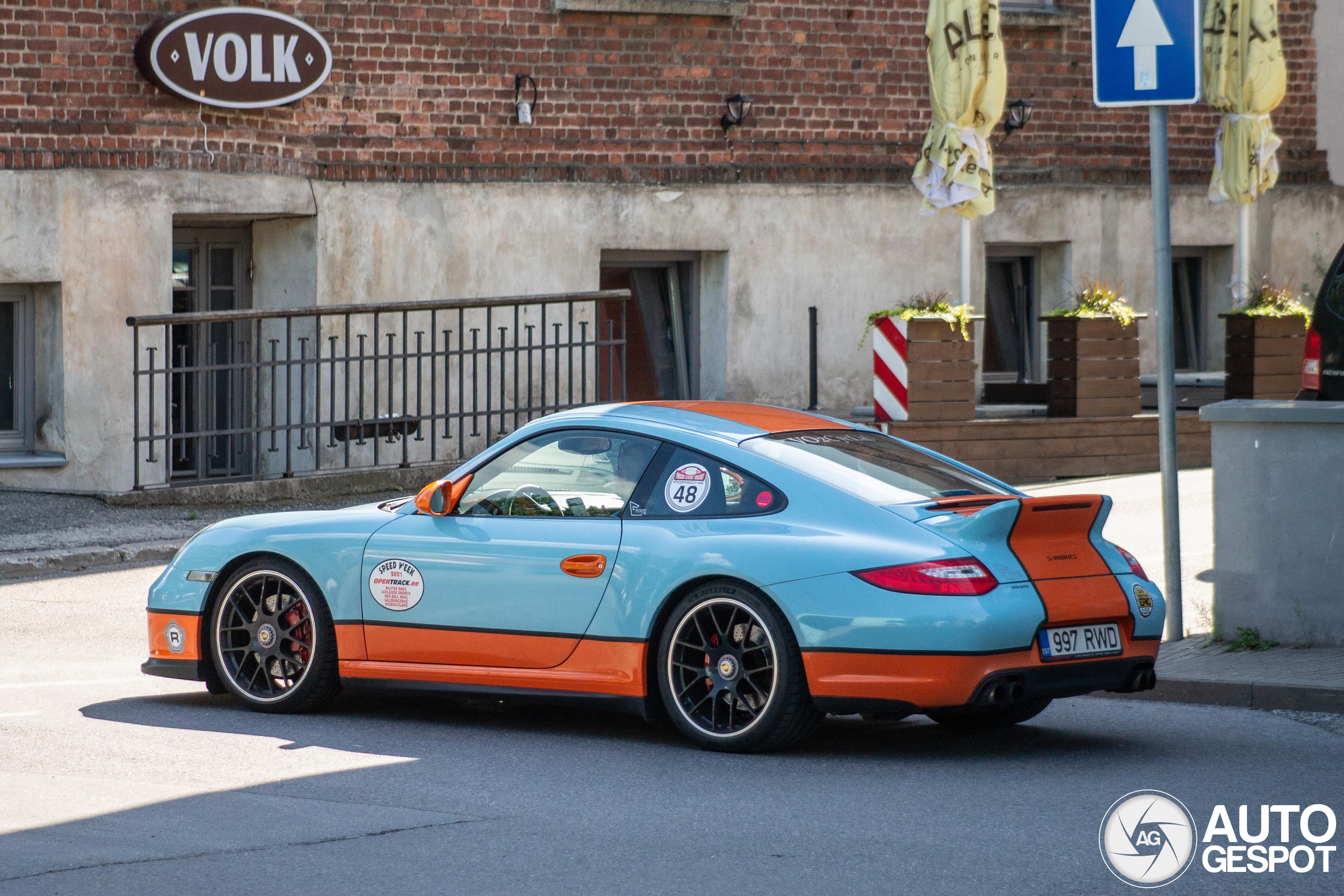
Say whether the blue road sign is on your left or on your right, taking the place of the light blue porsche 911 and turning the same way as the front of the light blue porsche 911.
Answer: on your right

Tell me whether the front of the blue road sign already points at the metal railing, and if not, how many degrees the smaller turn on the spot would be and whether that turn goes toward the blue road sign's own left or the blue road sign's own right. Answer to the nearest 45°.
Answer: approximately 135° to the blue road sign's own right

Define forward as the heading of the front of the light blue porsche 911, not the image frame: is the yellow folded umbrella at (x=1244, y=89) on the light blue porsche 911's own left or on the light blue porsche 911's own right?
on the light blue porsche 911's own right

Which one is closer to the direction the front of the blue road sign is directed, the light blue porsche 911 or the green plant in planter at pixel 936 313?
the light blue porsche 911

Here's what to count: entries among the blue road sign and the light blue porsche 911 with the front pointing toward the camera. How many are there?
1

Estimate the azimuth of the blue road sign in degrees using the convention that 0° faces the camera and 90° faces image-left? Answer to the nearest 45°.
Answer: approximately 0°

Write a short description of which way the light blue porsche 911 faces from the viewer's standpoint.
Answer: facing away from the viewer and to the left of the viewer

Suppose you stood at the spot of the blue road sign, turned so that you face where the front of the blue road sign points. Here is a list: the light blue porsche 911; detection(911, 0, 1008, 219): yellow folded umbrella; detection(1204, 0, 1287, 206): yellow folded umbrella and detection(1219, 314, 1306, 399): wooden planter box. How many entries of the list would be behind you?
3

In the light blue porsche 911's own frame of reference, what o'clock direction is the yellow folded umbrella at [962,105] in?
The yellow folded umbrella is roughly at 2 o'clock from the light blue porsche 911.

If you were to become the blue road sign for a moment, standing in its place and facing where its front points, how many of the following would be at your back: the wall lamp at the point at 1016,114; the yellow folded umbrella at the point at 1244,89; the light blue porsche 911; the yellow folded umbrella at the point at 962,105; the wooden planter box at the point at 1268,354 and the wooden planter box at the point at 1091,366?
5

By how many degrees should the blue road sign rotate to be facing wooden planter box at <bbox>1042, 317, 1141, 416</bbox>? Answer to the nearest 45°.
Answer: approximately 180°

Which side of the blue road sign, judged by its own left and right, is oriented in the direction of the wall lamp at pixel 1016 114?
back
